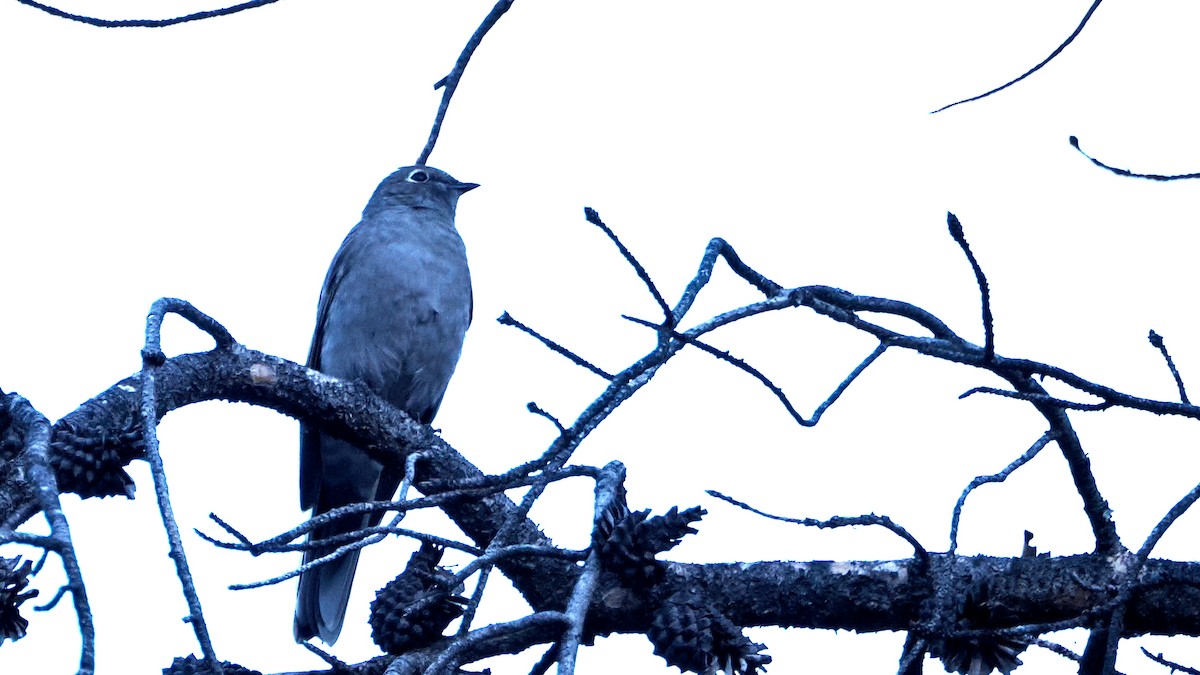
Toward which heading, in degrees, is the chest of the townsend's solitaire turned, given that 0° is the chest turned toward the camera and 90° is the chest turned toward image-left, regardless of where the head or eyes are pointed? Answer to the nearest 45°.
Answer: approximately 315°
